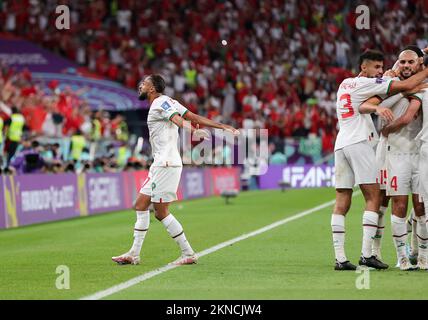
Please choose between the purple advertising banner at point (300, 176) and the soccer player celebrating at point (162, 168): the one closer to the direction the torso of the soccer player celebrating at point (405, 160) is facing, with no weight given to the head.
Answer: the soccer player celebrating

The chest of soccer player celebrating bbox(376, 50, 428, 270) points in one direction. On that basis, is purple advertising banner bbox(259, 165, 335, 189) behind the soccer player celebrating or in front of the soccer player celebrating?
behind

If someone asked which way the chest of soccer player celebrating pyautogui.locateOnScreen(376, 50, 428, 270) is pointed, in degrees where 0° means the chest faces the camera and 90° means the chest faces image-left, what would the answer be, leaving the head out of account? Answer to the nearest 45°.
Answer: approximately 0°

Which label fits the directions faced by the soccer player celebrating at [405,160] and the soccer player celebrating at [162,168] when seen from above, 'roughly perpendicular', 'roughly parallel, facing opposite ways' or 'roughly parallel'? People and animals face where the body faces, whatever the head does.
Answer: roughly perpendicular

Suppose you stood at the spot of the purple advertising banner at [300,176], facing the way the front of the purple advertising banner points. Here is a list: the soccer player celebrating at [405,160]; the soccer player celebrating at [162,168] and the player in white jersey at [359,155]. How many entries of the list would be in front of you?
3

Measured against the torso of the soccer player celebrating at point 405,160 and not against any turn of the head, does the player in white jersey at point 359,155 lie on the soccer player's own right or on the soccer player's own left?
on the soccer player's own right

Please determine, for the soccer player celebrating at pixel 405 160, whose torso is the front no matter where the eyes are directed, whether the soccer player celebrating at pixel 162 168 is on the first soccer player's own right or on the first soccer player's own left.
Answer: on the first soccer player's own right
